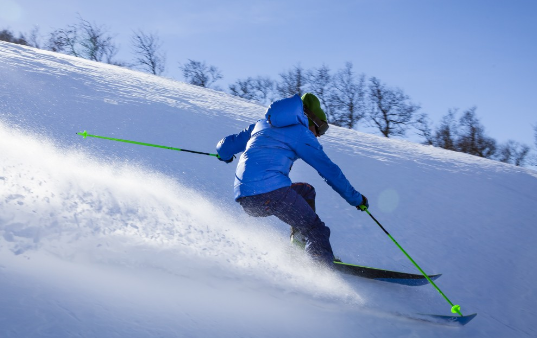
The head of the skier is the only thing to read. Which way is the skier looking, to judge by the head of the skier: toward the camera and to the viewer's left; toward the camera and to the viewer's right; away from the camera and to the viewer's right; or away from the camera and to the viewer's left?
away from the camera and to the viewer's right

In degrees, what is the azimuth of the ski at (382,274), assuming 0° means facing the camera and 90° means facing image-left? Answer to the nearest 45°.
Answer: approximately 270°
